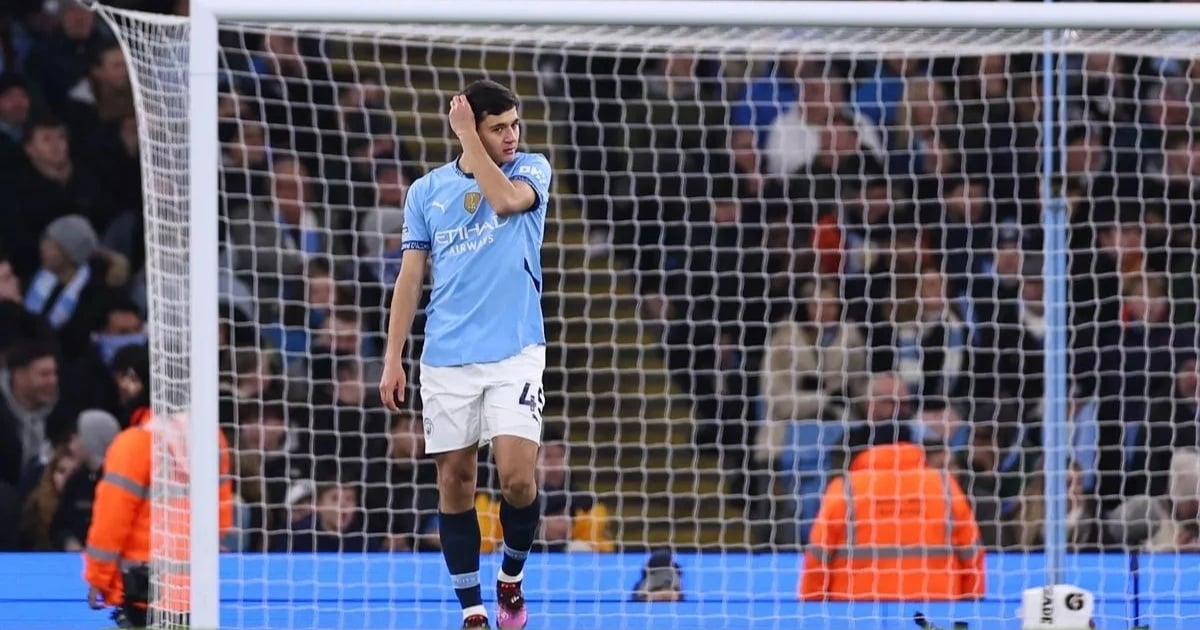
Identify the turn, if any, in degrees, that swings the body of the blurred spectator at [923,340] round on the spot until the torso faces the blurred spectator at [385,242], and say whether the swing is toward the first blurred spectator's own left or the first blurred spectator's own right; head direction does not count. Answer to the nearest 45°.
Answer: approximately 90° to the first blurred spectator's own right

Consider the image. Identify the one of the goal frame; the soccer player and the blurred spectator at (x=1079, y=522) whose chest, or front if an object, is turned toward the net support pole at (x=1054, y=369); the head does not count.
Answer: the blurred spectator
